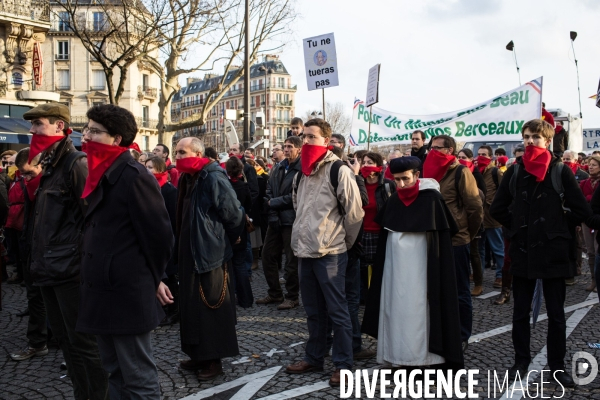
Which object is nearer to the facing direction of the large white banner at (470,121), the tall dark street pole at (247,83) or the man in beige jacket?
the man in beige jacket

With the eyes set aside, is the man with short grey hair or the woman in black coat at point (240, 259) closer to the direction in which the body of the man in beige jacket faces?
the man with short grey hair

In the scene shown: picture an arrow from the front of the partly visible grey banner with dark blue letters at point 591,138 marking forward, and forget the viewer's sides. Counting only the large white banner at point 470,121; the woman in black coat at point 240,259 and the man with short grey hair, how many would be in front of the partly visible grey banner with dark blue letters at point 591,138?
3

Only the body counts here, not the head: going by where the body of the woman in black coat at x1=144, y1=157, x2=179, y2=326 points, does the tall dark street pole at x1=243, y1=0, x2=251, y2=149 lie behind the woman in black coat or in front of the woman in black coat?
behind

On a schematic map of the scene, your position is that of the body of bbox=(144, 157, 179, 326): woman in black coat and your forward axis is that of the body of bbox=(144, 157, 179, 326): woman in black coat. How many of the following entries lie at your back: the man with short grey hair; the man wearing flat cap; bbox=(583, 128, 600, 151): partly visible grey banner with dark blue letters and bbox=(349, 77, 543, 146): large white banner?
2

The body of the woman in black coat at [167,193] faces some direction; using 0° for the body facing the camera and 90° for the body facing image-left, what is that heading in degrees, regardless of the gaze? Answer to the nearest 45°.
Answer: approximately 45°

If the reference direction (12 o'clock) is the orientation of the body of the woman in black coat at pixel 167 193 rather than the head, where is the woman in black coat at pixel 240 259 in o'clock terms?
the woman in black coat at pixel 240 259 is roughly at 8 o'clock from the woman in black coat at pixel 167 193.

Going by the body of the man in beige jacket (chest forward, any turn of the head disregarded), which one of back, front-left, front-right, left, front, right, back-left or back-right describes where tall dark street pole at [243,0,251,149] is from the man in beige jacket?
back-right

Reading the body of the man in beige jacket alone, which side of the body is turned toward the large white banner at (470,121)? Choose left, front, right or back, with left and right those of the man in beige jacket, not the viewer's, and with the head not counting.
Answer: back

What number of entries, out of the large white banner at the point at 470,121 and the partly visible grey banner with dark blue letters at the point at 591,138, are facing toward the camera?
2
